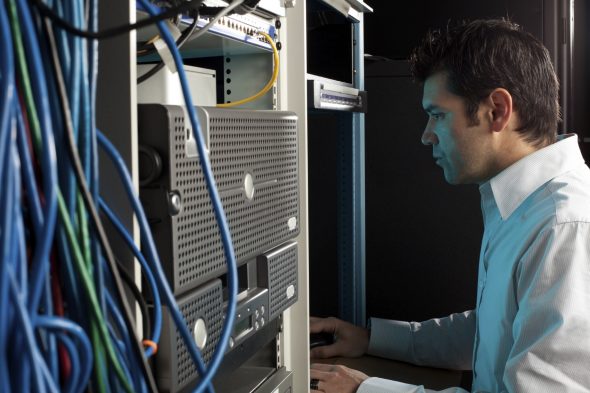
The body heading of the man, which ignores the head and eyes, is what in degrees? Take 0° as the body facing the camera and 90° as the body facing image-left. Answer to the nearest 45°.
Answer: approximately 90°

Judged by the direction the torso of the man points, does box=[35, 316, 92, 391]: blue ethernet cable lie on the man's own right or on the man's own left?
on the man's own left

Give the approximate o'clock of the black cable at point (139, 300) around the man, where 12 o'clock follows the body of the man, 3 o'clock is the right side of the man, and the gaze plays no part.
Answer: The black cable is roughly at 10 o'clock from the man.

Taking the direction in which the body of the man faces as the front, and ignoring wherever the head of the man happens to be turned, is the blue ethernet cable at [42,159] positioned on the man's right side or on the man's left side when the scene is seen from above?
on the man's left side

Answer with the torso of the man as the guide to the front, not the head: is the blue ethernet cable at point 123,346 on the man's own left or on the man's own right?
on the man's own left
